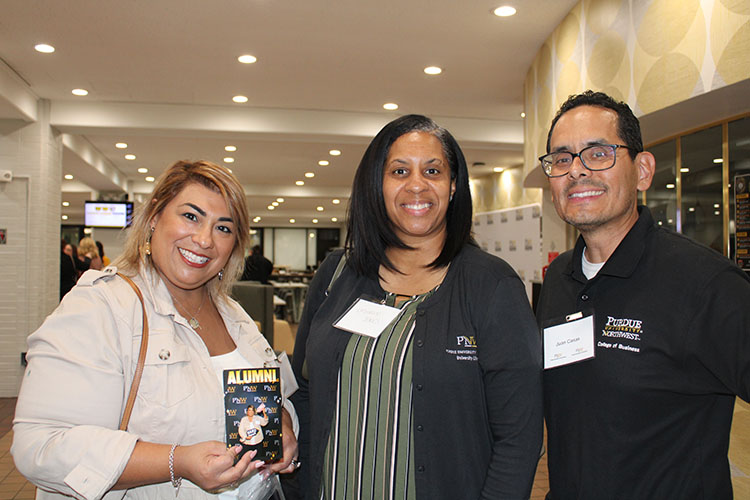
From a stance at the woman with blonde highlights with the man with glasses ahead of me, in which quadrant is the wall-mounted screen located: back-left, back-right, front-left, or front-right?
back-left

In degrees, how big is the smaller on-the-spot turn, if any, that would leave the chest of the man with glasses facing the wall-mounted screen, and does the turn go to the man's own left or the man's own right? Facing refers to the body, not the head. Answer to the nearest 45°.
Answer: approximately 90° to the man's own right

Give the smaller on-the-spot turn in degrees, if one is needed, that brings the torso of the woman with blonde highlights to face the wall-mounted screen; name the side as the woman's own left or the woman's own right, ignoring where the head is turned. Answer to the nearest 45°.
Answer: approximately 135° to the woman's own left

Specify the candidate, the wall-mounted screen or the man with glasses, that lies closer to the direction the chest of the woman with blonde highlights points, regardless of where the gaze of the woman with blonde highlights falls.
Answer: the man with glasses

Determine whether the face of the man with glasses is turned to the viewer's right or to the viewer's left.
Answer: to the viewer's left

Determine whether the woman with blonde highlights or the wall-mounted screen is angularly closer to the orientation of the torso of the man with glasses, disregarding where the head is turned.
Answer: the woman with blonde highlights

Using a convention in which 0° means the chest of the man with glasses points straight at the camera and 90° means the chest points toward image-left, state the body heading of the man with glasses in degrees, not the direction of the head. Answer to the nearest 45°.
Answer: approximately 45°

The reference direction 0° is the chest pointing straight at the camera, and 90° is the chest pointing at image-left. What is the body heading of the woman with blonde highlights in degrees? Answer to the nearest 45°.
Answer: approximately 315°
